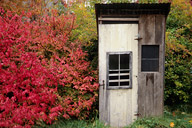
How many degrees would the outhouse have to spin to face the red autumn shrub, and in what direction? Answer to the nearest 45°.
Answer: approximately 45° to its right

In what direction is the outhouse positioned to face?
toward the camera
